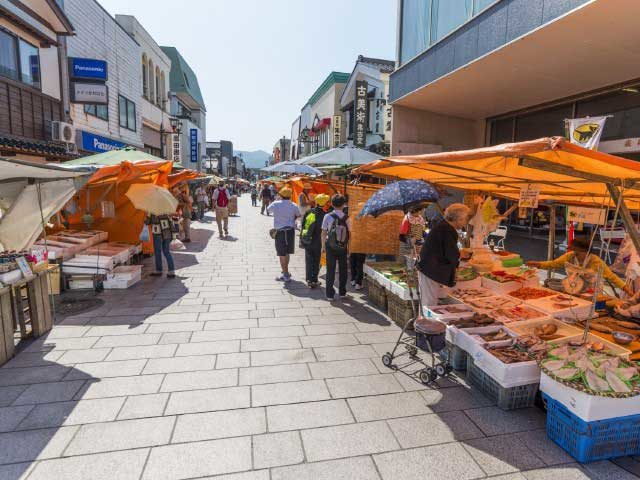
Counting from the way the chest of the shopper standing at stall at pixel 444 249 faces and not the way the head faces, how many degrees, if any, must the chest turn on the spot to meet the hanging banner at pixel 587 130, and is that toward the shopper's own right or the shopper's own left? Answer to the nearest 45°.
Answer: approximately 45° to the shopper's own left

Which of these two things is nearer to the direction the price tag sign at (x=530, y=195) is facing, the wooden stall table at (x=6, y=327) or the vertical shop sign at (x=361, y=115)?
the wooden stall table

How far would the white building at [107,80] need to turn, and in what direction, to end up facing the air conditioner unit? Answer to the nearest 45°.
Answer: approximately 45° to its right

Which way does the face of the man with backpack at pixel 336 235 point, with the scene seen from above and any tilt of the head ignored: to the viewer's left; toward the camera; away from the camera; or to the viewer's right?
away from the camera

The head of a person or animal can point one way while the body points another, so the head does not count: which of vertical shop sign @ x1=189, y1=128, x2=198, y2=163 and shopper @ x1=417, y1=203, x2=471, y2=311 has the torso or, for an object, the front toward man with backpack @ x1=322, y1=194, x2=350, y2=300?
the vertical shop sign

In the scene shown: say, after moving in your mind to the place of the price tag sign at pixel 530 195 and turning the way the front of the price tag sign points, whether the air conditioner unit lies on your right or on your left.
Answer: on your right

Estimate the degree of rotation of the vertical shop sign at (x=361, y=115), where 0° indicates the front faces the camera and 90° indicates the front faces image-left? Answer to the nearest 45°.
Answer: approximately 0°

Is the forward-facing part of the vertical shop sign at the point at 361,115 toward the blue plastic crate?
yes

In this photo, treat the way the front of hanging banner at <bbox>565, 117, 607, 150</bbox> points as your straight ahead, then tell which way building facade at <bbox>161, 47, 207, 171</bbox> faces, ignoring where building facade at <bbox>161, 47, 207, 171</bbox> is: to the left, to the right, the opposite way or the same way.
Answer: to the left

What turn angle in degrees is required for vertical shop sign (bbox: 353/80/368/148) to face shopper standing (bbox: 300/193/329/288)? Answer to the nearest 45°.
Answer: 0° — it already faces them

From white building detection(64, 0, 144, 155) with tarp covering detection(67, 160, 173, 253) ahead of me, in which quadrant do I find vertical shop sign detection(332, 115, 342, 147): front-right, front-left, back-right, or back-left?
back-left
